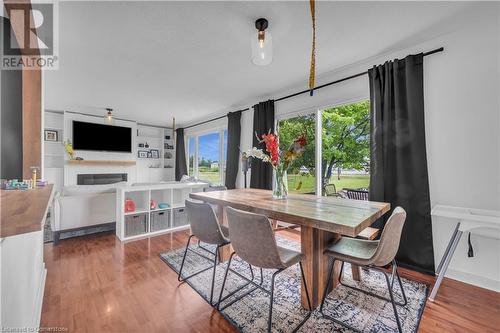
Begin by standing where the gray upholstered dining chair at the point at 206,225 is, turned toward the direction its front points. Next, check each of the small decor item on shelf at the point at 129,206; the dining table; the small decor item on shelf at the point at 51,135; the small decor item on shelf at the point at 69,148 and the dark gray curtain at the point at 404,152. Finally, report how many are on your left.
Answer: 3

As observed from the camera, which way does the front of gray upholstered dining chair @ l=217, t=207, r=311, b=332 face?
facing away from the viewer and to the right of the viewer

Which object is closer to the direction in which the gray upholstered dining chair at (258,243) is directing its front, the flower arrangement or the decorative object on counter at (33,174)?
the flower arrangement

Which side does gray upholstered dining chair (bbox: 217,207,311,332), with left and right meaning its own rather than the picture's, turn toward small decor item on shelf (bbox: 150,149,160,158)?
left

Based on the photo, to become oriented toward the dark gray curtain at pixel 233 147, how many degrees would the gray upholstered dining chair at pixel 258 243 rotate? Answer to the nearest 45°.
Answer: approximately 45° to its left

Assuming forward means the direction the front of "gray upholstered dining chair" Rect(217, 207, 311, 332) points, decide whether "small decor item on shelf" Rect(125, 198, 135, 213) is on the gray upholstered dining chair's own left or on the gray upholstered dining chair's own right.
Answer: on the gray upholstered dining chair's own left

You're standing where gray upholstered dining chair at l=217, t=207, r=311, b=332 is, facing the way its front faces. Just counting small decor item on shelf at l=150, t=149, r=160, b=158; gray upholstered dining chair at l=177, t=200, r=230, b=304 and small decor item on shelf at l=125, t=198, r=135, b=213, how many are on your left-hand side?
3

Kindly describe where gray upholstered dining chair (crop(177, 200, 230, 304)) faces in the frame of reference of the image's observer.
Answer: facing away from the viewer and to the right of the viewer

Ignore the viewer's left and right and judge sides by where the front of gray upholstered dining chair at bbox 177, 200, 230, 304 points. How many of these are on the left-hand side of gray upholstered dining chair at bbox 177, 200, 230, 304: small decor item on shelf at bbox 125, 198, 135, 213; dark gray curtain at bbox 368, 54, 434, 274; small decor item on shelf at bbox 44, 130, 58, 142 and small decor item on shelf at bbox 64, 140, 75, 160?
3

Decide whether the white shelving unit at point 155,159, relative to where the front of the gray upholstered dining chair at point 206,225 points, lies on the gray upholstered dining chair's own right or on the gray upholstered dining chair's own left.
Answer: on the gray upholstered dining chair's own left

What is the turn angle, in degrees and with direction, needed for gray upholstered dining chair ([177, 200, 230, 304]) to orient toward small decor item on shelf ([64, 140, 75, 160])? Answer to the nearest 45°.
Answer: approximately 90° to its left

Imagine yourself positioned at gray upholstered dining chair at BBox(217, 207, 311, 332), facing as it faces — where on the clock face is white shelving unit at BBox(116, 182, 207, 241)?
The white shelving unit is roughly at 9 o'clock from the gray upholstered dining chair.

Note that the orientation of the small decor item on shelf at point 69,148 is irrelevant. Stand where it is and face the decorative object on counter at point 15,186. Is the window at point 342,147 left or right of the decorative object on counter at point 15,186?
left

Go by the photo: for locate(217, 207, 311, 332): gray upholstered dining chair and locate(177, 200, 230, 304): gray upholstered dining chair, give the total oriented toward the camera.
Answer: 0

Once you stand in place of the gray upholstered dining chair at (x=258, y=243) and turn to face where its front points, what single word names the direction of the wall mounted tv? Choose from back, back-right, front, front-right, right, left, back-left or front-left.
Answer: left
